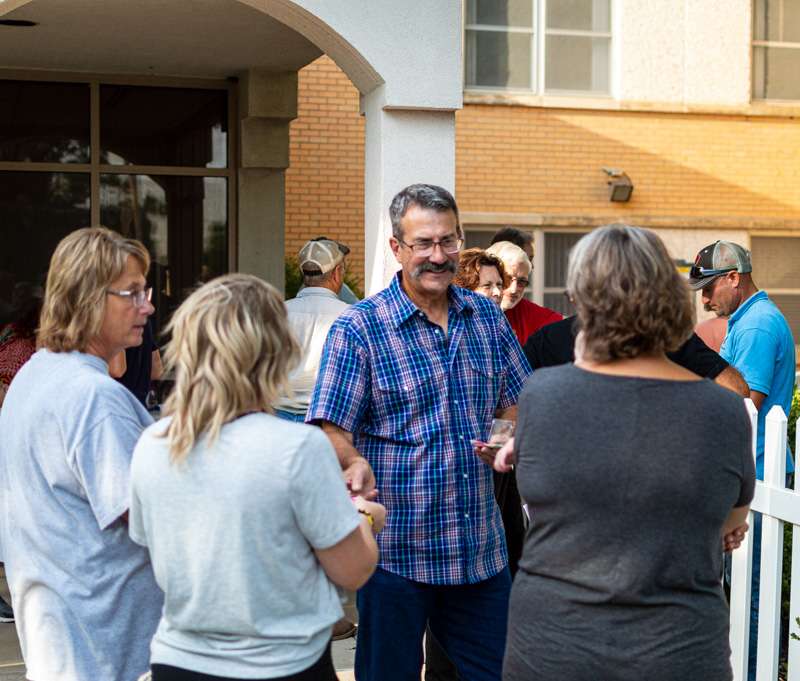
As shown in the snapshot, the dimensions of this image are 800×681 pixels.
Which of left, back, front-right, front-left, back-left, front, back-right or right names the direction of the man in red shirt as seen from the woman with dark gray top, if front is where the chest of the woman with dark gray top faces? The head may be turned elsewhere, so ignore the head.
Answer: front

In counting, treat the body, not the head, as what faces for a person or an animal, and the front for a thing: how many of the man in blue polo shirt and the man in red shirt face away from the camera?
0

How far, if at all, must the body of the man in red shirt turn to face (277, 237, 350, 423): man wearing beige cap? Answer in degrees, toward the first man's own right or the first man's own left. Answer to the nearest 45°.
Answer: approximately 45° to the first man's own right

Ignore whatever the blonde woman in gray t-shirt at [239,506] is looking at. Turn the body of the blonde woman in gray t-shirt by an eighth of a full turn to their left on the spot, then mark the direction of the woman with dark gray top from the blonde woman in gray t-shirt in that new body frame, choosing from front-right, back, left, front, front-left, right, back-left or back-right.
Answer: right

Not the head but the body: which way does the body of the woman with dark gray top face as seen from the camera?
away from the camera

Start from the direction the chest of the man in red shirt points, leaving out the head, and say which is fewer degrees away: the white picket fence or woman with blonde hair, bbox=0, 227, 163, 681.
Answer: the woman with blonde hair

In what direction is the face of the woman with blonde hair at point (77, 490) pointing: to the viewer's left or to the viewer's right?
to the viewer's right

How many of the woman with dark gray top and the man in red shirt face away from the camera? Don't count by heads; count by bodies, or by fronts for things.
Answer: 1

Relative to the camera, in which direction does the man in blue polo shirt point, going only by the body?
to the viewer's left

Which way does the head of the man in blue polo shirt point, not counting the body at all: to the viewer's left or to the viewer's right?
to the viewer's left

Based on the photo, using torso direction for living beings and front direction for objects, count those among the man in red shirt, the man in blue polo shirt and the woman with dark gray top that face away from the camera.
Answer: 1

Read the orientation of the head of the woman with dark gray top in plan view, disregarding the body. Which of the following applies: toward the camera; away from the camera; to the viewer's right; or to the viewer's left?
away from the camera

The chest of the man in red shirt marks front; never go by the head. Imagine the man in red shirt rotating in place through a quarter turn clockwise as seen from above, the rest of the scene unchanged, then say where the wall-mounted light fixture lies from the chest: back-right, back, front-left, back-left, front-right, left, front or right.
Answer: front-right

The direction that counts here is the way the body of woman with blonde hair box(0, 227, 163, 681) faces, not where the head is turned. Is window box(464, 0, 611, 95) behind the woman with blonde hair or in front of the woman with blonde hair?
in front

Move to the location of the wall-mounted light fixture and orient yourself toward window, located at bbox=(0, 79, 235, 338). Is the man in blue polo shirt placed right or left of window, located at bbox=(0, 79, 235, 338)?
left

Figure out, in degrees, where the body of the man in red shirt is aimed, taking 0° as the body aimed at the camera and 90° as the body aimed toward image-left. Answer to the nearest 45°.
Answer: approximately 45°
